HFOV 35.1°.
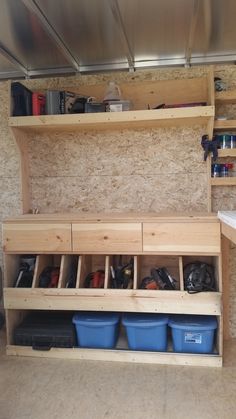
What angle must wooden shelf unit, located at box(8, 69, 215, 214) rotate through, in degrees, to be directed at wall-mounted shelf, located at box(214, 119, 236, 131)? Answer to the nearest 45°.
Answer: approximately 90° to its left

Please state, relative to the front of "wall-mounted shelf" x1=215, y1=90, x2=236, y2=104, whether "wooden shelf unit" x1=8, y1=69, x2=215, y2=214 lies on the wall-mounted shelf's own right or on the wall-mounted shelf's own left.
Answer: on the wall-mounted shelf's own right

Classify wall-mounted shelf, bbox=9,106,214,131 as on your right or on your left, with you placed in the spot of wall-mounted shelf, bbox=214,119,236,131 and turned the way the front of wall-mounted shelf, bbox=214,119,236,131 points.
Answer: on your right

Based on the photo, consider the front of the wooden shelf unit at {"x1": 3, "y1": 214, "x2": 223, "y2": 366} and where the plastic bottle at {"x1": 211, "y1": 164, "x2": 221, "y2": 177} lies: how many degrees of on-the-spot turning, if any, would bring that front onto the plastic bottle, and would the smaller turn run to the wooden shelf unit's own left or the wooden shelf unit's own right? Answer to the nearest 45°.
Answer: approximately 90° to the wooden shelf unit's own left

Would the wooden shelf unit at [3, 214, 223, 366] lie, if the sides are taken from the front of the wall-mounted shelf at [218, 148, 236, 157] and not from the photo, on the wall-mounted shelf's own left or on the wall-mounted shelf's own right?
on the wall-mounted shelf's own right

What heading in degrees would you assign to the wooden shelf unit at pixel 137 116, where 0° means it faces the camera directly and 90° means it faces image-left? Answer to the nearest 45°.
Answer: approximately 0°
